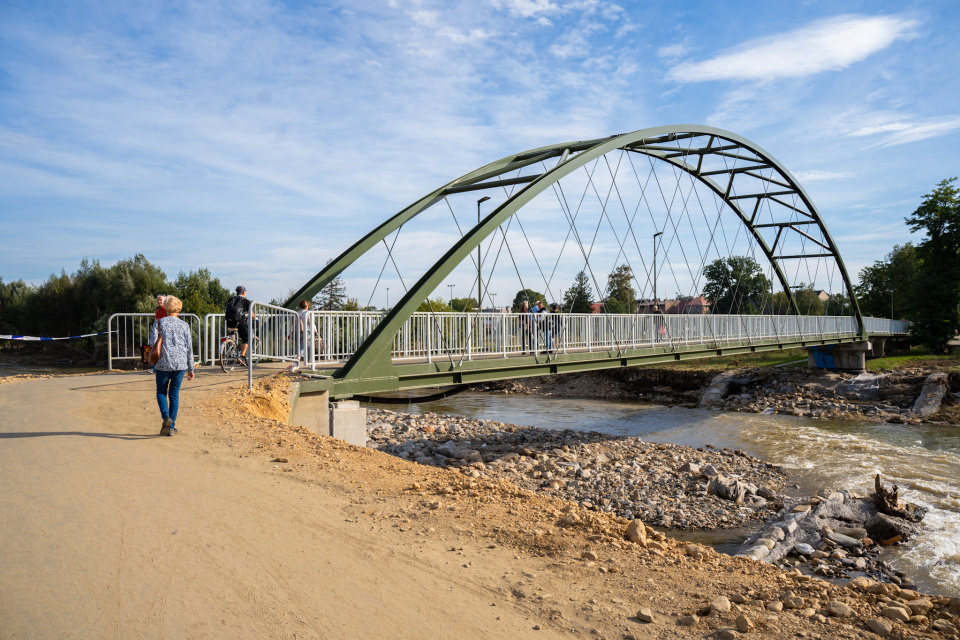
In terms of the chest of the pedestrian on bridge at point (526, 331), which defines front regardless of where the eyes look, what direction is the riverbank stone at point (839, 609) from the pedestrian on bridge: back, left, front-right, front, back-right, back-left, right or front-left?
front

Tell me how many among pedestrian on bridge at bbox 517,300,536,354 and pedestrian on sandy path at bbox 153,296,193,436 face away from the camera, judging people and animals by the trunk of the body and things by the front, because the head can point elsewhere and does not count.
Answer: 1

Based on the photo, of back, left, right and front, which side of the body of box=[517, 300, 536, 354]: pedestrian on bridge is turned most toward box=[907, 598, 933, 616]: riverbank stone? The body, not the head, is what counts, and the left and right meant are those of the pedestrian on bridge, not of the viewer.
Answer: right

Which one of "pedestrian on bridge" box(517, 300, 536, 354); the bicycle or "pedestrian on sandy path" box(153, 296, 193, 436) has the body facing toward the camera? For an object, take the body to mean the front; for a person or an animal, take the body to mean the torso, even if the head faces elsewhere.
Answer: "pedestrian on bridge" box(517, 300, 536, 354)

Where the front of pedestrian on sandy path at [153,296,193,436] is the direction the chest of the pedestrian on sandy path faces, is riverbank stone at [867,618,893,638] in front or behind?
behind

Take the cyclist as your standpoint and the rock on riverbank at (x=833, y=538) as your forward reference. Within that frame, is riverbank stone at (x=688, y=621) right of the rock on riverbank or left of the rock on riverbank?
right

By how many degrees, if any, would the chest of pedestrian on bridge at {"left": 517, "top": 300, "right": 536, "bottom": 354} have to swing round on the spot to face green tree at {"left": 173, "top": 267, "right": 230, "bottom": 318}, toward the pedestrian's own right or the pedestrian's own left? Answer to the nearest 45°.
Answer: approximately 135° to the pedestrian's own left

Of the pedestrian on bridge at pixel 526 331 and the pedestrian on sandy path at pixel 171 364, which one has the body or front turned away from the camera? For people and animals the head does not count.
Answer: the pedestrian on sandy path at pixel 171 364

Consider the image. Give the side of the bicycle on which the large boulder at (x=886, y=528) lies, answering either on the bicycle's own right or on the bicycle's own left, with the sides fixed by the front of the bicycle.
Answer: on the bicycle's own right

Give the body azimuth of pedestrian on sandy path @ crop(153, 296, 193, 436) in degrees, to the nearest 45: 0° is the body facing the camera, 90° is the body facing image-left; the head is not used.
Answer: approximately 180°

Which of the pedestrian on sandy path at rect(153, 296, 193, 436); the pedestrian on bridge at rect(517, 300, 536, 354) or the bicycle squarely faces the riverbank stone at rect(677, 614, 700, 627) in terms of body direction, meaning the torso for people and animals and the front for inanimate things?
the pedestrian on bridge at rect(517, 300, 536, 354)

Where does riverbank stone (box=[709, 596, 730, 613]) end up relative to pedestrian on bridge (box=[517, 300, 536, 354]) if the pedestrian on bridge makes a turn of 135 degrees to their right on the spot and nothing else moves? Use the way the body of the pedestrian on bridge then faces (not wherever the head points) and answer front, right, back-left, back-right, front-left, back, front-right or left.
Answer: front-left

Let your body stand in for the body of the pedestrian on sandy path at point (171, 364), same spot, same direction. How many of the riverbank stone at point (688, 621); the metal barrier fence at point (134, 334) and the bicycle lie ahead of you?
2

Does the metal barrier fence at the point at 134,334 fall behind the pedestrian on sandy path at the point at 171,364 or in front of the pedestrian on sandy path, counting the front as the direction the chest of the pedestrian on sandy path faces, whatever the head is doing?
in front

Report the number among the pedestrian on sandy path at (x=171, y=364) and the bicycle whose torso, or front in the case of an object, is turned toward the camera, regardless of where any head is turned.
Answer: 0
